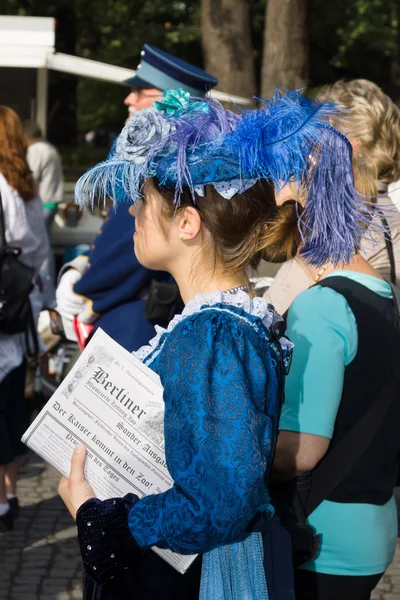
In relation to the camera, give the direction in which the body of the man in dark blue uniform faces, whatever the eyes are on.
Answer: to the viewer's left

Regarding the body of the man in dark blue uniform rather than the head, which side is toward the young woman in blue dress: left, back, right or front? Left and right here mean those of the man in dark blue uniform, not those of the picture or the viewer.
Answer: left

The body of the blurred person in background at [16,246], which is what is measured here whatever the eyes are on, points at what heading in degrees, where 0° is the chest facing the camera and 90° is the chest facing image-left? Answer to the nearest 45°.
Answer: approximately 135°

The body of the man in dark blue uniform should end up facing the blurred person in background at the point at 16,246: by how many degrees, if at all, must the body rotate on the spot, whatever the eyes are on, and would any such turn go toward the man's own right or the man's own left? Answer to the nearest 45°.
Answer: approximately 45° to the man's own right

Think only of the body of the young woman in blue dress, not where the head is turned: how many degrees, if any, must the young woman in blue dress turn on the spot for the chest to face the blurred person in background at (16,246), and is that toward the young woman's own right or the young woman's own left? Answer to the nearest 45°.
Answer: approximately 90° to the young woman's own right

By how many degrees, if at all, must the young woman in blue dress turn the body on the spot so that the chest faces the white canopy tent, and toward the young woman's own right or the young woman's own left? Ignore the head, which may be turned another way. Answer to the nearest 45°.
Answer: approximately 90° to the young woman's own right

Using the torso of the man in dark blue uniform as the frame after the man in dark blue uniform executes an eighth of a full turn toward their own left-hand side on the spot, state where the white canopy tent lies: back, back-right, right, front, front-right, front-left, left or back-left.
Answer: back-right

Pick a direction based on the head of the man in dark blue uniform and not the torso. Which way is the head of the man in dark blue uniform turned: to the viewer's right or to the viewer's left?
to the viewer's left

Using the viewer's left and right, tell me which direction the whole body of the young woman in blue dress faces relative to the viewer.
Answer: facing to the left of the viewer

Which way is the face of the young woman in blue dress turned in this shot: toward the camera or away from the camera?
away from the camera

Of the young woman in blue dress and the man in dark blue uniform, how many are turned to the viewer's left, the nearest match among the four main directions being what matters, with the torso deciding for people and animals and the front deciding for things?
2

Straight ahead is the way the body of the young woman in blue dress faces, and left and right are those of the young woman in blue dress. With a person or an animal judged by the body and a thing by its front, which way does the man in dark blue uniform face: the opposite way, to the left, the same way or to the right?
the same way
